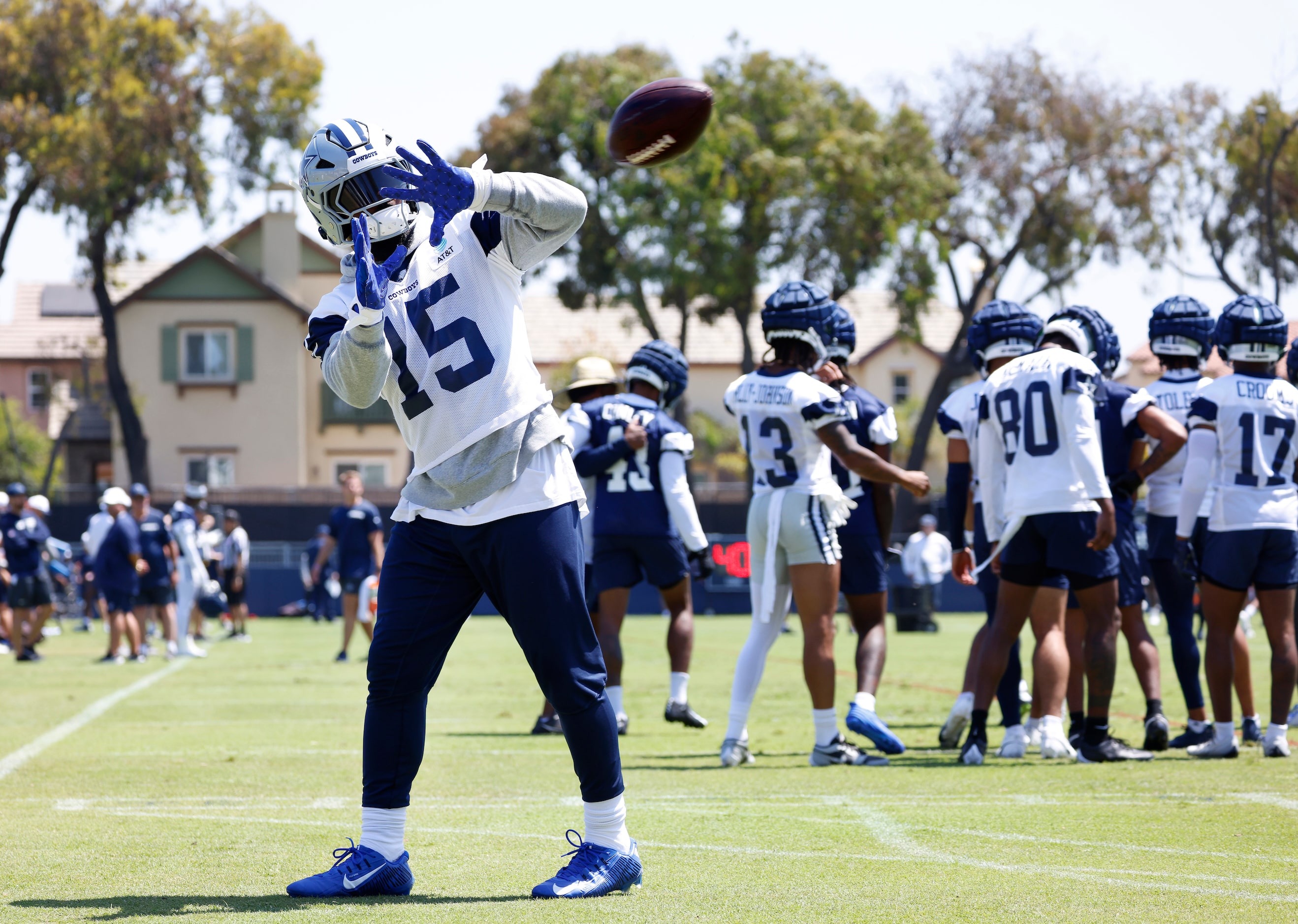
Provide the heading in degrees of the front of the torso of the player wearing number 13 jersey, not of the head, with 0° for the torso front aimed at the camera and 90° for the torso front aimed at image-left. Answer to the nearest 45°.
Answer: approximately 225°

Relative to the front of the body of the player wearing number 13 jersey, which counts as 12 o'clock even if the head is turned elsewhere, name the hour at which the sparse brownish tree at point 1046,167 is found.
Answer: The sparse brownish tree is roughly at 11 o'clock from the player wearing number 13 jersey.

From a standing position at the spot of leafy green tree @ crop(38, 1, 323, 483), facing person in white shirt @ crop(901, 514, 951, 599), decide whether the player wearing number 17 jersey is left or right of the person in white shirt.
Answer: right

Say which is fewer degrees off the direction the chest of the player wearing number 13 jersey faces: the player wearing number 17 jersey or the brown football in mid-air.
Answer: the player wearing number 17 jersey

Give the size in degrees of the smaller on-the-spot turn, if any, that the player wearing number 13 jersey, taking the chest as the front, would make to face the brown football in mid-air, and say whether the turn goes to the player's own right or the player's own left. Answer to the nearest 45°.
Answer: approximately 135° to the player's own right

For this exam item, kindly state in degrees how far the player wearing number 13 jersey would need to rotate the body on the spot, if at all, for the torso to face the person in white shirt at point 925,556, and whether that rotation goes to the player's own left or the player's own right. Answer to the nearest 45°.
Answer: approximately 45° to the player's own left

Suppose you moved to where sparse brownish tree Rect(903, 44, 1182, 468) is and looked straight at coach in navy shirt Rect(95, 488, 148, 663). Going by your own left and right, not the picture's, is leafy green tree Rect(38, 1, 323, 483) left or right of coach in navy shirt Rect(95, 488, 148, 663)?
right

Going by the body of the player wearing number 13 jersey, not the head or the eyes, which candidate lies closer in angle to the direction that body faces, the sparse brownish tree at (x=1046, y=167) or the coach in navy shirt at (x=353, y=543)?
the sparse brownish tree

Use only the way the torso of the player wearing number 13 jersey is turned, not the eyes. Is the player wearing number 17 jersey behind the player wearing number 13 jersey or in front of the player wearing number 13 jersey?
in front

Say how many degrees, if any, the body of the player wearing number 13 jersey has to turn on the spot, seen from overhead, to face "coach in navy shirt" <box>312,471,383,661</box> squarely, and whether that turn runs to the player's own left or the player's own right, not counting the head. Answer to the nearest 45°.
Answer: approximately 90° to the player's own left

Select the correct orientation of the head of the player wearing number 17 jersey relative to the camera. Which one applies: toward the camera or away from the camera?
away from the camera

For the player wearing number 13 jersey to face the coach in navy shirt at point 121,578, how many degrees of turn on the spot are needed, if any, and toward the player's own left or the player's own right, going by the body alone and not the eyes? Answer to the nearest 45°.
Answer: approximately 90° to the player's own left

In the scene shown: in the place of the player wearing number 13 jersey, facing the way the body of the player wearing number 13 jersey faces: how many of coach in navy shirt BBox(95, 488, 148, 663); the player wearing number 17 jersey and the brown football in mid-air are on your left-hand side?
1
